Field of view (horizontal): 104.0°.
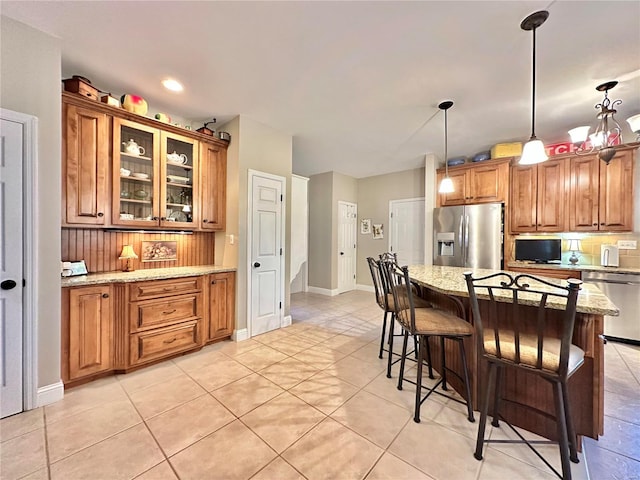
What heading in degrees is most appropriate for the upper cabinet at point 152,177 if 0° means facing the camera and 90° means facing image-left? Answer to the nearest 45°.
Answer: approximately 315°

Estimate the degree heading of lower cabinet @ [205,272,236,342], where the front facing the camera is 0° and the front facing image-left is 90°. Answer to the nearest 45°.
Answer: approximately 315°

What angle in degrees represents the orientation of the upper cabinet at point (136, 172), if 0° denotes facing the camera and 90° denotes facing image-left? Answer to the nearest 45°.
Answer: approximately 315°

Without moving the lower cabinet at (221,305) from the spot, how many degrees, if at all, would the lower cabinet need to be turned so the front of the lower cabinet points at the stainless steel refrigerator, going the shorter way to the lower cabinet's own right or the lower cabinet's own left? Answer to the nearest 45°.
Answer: approximately 45° to the lower cabinet's own left

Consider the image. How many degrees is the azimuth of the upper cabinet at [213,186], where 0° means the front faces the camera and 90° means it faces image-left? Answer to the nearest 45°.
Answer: approximately 315°

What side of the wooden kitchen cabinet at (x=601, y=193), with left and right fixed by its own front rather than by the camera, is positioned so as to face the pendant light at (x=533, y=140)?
front

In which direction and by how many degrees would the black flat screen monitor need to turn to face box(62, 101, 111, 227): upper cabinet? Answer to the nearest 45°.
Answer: approximately 45° to its right

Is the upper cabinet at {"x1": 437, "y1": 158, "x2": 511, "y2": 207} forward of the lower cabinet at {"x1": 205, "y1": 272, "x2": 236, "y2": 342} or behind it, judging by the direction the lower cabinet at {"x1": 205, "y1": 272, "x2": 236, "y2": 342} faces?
forward

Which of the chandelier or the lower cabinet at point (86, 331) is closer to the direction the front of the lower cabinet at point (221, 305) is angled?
the chandelier
